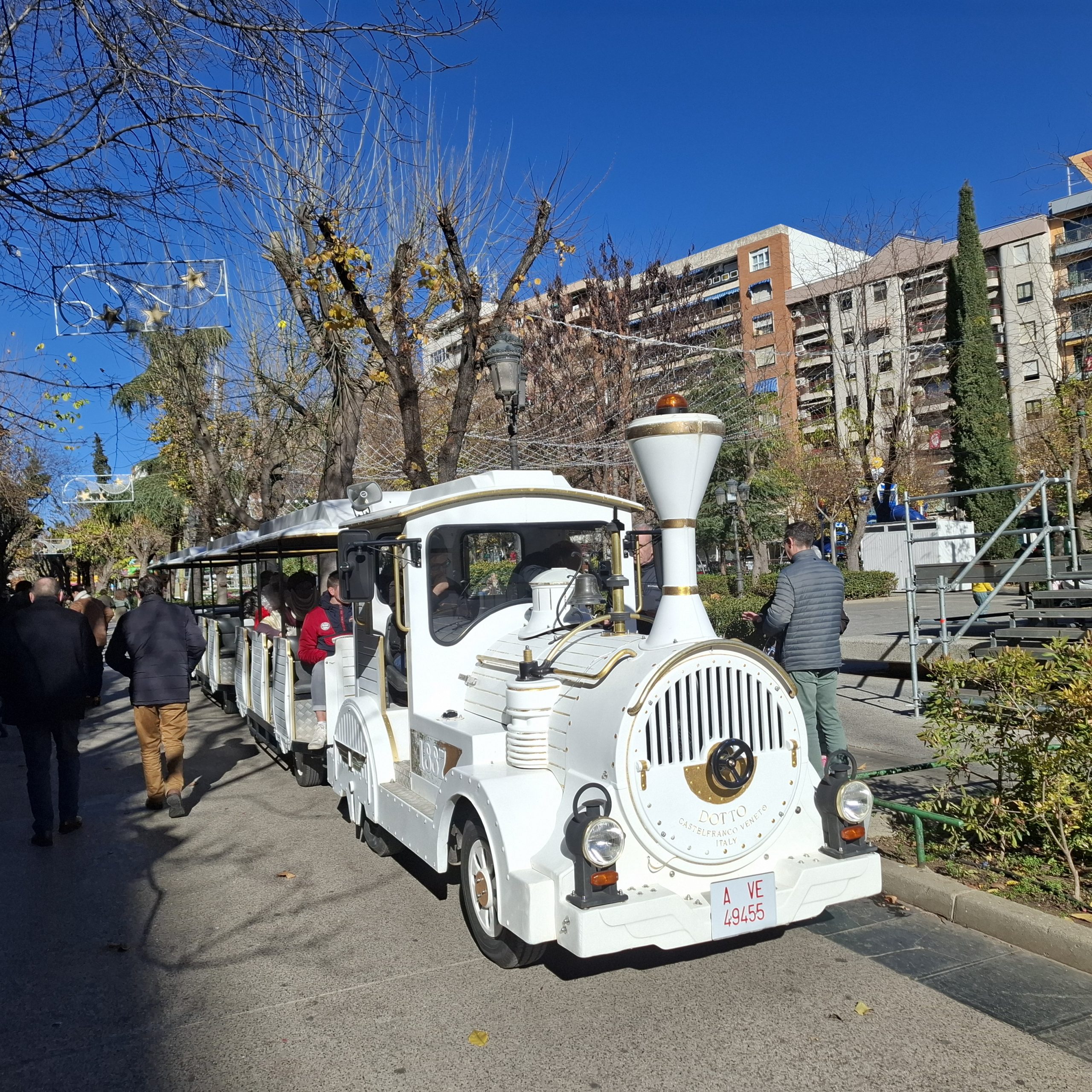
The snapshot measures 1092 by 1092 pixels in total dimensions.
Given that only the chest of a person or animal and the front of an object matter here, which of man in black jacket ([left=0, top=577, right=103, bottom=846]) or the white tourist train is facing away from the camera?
the man in black jacket

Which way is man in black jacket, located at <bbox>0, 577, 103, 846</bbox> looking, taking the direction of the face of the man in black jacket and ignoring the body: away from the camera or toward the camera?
away from the camera

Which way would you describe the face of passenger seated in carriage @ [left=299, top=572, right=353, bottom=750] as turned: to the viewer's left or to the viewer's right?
to the viewer's right

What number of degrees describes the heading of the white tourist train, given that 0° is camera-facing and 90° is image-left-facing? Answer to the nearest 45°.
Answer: approximately 315°

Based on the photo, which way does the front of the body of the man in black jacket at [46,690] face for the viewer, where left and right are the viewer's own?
facing away from the viewer

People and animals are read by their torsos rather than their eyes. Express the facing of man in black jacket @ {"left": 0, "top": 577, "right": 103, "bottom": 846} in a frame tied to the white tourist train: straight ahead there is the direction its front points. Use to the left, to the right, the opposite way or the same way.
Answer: the opposite way

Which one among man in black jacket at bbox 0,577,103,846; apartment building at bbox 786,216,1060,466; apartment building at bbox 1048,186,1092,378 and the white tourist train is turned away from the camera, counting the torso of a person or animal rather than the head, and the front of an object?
the man in black jacket

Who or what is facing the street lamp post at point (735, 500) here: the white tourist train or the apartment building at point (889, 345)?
the apartment building

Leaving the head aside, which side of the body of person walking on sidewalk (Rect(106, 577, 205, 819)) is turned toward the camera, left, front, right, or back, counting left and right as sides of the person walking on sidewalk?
back

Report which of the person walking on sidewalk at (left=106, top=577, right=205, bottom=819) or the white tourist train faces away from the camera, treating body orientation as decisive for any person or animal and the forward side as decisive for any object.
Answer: the person walking on sidewalk

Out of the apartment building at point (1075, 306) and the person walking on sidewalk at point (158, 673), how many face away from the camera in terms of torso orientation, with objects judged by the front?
1
